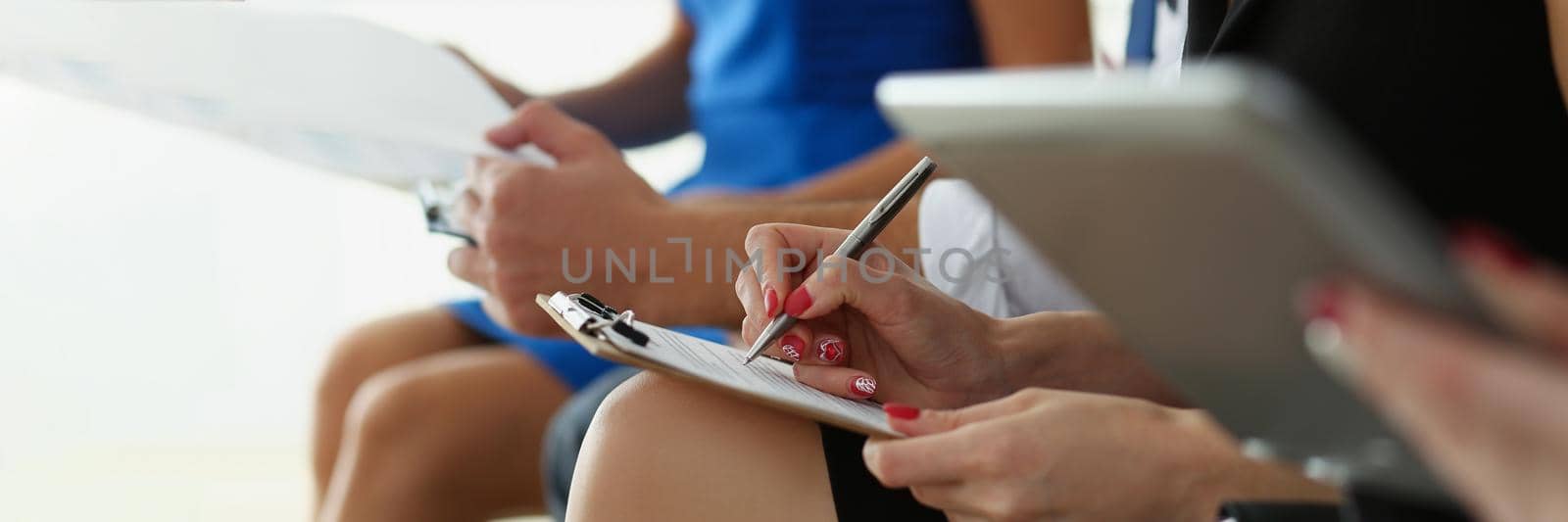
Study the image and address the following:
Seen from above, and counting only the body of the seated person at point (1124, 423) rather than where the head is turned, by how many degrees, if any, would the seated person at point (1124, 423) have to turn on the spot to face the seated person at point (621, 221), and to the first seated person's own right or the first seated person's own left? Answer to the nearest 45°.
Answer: approximately 45° to the first seated person's own right

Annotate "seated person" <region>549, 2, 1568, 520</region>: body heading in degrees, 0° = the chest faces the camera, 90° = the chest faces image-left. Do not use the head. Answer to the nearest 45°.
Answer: approximately 90°
